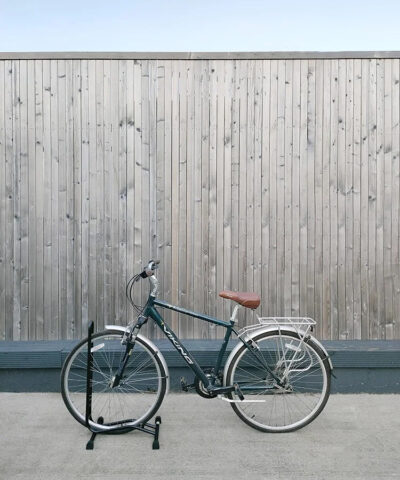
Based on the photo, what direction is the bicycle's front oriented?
to the viewer's left
